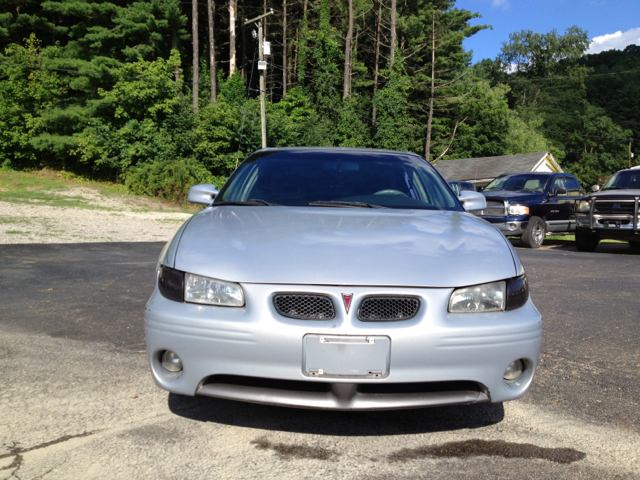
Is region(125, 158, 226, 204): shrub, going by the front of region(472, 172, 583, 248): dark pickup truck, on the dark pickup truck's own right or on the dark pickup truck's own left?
on the dark pickup truck's own right

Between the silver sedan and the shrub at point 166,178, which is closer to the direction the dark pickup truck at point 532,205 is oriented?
the silver sedan

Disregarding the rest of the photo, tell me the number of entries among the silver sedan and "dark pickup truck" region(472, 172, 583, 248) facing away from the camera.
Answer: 0

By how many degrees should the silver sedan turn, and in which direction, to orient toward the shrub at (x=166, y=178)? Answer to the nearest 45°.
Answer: approximately 180°

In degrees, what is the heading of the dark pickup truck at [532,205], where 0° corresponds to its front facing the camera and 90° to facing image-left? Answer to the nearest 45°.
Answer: approximately 45°

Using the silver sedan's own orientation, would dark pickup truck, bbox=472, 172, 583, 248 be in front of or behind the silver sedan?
behind

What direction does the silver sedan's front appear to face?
toward the camera

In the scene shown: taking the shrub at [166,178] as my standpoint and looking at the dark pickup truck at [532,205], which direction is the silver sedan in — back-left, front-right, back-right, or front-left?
front-right

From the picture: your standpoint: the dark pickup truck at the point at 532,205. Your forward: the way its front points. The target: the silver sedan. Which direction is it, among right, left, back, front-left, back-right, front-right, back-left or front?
front-left

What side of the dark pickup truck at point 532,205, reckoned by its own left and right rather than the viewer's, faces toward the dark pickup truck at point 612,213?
left

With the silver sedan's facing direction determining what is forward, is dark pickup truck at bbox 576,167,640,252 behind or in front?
behind
